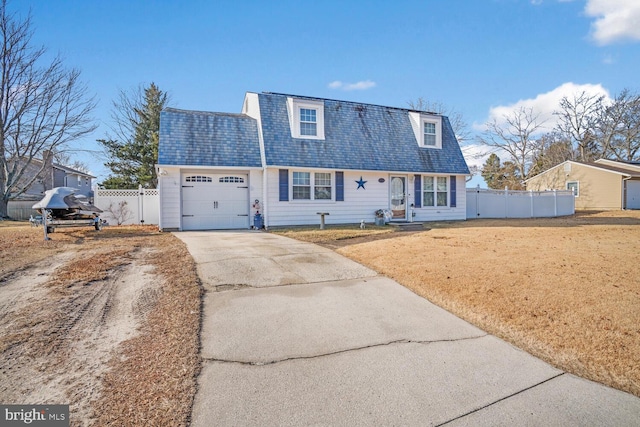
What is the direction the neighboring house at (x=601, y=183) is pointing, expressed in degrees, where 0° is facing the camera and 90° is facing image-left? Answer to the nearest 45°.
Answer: approximately 315°

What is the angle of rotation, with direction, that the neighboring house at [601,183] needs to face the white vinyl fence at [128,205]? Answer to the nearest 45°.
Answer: approximately 90° to its right

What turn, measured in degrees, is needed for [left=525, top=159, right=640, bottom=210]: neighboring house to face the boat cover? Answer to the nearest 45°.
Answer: approximately 90° to its right

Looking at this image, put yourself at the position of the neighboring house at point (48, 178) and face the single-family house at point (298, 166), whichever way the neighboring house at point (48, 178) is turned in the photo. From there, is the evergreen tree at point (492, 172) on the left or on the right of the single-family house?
left

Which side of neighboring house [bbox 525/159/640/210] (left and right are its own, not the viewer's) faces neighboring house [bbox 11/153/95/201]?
right

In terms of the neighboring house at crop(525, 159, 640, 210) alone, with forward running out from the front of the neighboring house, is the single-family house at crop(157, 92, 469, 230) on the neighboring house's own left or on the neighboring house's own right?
on the neighboring house's own right

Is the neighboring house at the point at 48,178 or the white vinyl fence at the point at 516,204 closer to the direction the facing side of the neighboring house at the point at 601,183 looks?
the white vinyl fence

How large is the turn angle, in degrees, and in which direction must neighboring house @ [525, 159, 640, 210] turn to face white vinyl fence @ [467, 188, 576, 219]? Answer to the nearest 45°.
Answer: approximately 45° to its right
